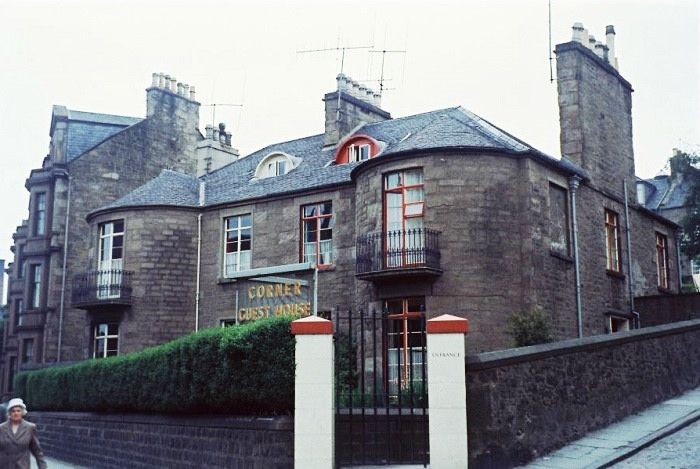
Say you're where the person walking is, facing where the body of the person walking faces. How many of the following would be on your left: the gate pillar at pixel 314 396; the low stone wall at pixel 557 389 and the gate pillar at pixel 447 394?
3

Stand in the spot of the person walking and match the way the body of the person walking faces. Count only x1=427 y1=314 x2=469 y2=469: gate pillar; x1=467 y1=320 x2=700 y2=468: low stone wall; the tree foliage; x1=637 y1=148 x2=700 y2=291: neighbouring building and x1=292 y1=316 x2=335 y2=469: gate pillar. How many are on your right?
0

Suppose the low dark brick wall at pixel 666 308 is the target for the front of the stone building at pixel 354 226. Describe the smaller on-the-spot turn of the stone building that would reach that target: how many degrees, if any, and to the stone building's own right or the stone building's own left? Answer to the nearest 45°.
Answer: approximately 135° to the stone building's own left

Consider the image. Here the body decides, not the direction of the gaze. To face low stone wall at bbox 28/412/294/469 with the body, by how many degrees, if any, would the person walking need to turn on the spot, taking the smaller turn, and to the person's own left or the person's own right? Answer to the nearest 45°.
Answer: approximately 135° to the person's own left

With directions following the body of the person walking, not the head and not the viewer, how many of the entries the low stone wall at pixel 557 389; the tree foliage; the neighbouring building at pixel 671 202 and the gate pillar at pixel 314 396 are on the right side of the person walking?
0

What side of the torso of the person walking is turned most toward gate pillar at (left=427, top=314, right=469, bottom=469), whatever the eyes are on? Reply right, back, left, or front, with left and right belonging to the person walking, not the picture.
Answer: left

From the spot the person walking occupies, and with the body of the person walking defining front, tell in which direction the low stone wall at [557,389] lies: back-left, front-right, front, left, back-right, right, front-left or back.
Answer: left

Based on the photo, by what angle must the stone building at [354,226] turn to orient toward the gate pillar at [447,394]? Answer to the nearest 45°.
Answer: approximately 45° to its left

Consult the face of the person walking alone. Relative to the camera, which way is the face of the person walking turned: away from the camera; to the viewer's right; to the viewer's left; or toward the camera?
toward the camera

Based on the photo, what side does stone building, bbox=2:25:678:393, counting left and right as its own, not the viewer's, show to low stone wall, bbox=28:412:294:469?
front

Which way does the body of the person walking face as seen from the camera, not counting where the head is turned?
toward the camera

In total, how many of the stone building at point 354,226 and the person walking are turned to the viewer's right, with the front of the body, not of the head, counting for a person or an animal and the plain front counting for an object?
0
